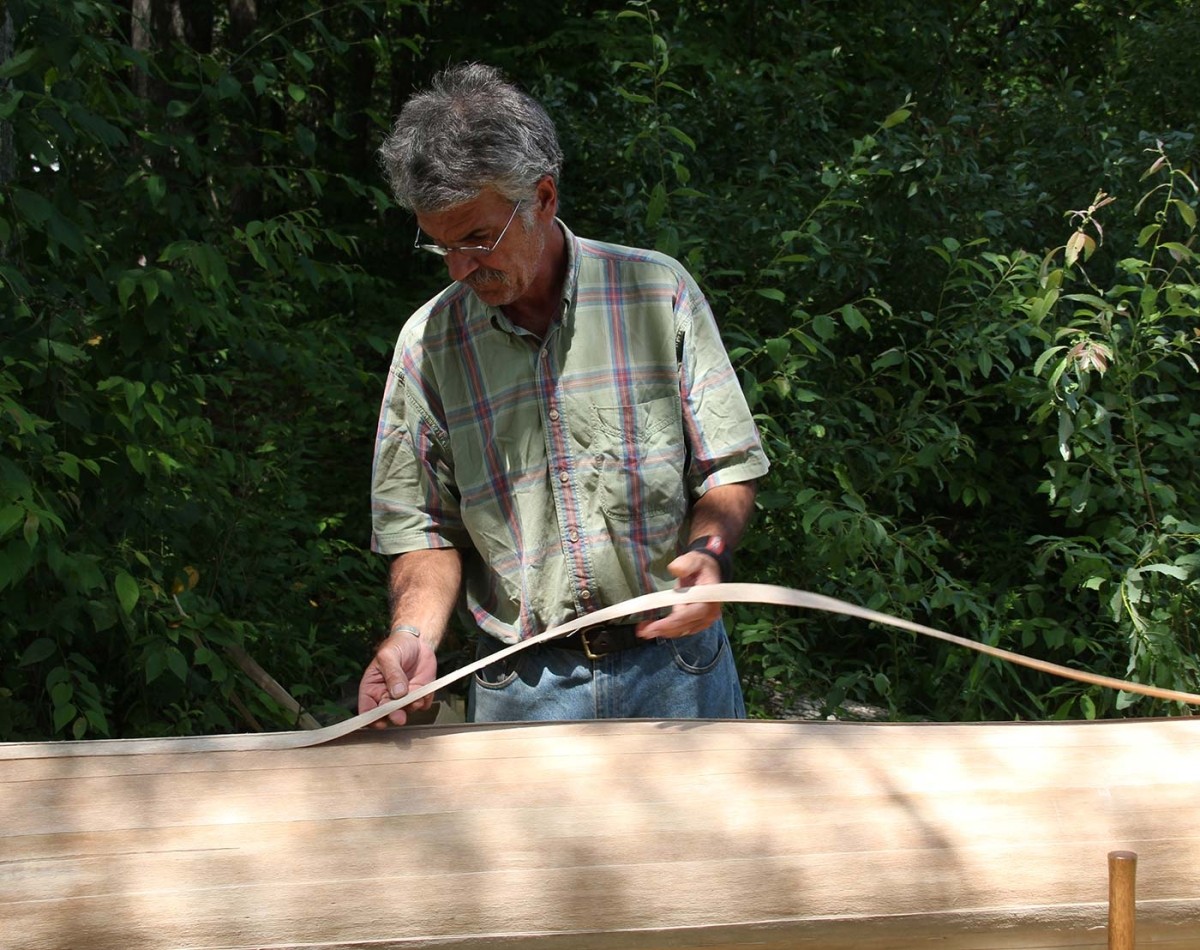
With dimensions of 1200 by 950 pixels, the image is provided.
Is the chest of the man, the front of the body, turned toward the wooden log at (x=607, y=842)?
yes

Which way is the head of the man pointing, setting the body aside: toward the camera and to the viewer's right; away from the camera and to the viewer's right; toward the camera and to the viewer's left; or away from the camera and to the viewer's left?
toward the camera and to the viewer's left

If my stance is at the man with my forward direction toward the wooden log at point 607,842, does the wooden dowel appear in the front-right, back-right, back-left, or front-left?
front-left

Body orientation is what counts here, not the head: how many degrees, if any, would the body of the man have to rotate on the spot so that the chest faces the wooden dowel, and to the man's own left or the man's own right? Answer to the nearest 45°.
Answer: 0° — they already face it

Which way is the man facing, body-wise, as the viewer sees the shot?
toward the camera

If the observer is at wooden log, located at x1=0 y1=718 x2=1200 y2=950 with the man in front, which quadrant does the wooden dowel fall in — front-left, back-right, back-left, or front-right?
back-right

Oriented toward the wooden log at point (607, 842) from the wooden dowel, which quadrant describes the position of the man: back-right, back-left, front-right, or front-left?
front-right
